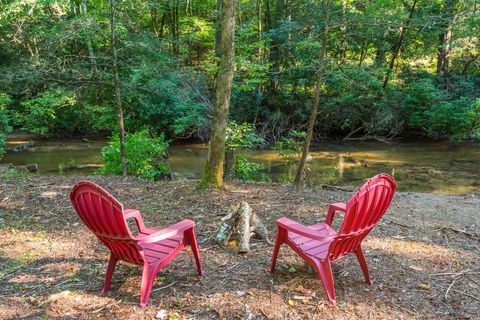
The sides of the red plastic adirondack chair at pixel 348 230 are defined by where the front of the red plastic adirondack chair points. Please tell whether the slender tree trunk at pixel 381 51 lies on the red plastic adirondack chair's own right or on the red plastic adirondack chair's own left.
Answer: on the red plastic adirondack chair's own right

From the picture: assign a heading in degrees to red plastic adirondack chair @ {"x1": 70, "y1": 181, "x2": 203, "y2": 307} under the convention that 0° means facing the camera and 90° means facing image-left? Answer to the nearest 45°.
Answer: approximately 225°

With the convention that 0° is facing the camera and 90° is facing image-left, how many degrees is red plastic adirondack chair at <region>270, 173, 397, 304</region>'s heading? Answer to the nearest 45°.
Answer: approximately 135°

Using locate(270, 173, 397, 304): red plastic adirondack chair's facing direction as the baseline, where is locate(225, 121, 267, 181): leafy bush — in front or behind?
in front

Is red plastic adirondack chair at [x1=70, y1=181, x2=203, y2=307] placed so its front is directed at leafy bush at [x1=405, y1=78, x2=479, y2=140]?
yes

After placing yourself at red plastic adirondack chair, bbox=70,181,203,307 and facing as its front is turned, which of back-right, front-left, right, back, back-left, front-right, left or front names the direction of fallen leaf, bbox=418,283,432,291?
front-right

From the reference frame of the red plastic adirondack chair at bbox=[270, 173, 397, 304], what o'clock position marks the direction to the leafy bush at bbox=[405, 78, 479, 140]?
The leafy bush is roughly at 2 o'clock from the red plastic adirondack chair.

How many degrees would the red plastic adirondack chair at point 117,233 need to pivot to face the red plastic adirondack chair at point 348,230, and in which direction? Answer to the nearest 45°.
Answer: approximately 45° to its right

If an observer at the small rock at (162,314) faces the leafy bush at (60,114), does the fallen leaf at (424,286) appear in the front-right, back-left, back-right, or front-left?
back-right

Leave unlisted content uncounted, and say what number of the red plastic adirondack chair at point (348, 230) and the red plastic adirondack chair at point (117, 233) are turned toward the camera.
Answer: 0

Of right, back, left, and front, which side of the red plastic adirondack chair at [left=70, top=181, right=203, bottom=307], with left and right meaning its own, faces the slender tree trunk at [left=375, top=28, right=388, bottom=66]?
front
